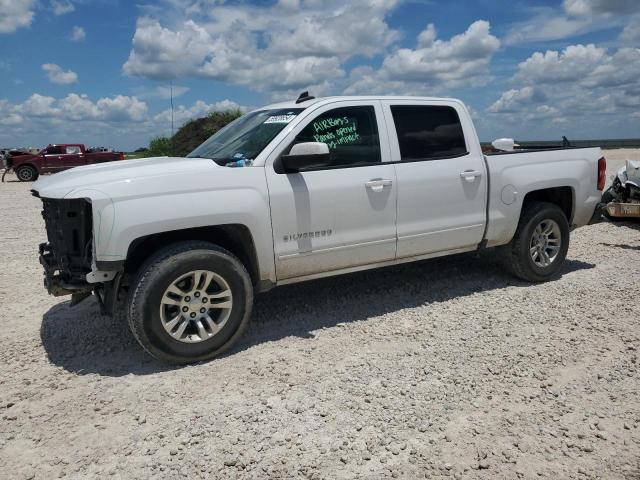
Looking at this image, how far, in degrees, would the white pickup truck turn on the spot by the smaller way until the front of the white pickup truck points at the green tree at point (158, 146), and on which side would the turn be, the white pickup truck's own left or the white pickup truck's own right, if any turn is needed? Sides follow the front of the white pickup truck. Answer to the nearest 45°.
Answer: approximately 135° to the white pickup truck's own right

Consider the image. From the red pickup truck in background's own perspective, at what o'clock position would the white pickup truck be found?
The white pickup truck is roughly at 9 o'clock from the red pickup truck in background.

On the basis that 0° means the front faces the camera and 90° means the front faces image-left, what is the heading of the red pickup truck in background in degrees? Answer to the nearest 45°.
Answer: approximately 90°

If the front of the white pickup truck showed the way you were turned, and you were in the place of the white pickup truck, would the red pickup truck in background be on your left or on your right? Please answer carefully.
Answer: on your right

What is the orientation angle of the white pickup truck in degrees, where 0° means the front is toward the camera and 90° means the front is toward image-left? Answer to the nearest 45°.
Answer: approximately 45°
